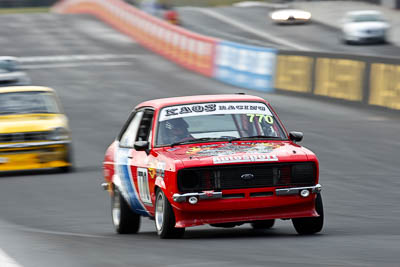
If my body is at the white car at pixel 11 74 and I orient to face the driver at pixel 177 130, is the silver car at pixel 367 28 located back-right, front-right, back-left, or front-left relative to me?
back-left

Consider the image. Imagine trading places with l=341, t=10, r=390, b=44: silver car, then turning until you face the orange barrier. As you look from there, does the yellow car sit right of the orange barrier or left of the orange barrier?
left

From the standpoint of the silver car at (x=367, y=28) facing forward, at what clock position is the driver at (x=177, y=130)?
The driver is roughly at 12 o'clock from the silver car.

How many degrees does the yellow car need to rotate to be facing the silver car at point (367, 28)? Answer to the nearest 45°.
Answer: approximately 135° to its left

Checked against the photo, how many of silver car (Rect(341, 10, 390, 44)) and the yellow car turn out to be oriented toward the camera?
2

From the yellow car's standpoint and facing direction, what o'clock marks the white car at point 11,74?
The white car is roughly at 6 o'clock from the yellow car.

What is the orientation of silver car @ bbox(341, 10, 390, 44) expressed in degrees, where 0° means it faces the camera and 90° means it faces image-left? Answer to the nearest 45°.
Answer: approximately 0°
